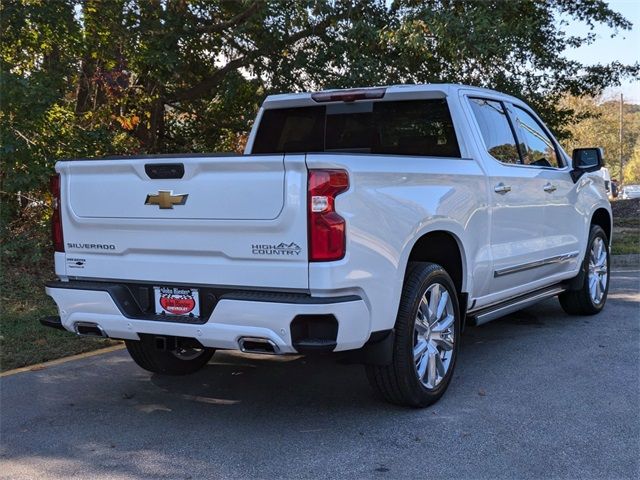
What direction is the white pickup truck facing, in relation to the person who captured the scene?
facing away from the viewer and to the right of the viewer
